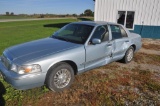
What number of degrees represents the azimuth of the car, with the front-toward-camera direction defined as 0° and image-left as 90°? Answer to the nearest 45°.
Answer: approximately 45°

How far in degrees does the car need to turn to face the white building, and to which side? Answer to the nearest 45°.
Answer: approximately 180°
